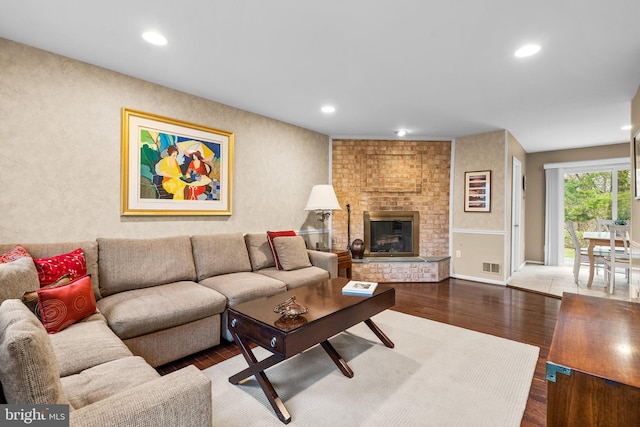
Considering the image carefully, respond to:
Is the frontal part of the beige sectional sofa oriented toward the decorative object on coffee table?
yes

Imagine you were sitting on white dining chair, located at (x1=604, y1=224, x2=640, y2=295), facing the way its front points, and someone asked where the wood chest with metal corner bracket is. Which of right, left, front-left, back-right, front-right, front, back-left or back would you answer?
back-left

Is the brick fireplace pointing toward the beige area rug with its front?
yes

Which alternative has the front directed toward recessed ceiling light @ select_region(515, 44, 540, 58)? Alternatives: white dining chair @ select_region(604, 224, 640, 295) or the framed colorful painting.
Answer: the framed colorful painting

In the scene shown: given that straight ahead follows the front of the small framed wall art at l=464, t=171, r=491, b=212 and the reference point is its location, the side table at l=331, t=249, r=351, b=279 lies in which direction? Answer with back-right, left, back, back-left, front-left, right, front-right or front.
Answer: front-right

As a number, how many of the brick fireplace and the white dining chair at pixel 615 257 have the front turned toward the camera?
1

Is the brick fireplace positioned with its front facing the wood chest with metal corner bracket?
yes

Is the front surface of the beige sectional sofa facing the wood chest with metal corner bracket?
yes

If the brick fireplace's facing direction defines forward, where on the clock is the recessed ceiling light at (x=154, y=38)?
The recessed ceiling light is roughly at 1 o'clock from the brick fireplace.

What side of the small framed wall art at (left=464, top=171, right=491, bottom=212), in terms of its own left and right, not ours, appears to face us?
front

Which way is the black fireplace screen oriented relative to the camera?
toward the camera

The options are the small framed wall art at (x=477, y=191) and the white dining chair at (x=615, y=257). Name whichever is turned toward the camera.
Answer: the small framed wall art

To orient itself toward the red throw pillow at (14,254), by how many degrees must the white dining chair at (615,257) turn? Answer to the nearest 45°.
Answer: approximately 90° to its left

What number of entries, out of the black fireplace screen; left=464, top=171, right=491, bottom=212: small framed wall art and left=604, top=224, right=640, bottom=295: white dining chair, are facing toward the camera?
2

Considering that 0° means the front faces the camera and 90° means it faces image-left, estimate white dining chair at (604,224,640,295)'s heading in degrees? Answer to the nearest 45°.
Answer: approximately 135°
